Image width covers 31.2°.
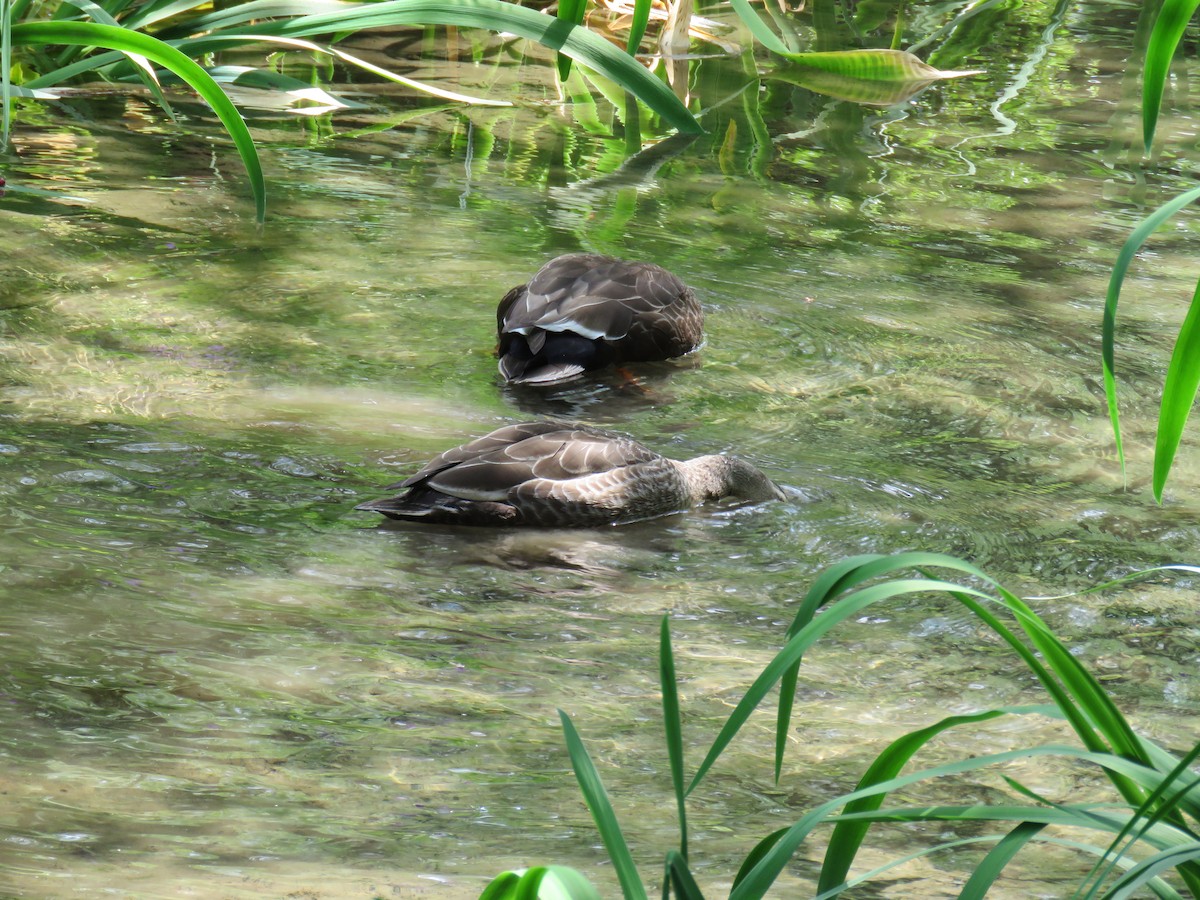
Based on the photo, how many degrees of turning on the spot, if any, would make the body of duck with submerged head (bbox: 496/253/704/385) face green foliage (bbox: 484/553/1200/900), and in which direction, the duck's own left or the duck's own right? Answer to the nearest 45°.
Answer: approximately 135° to the duck's own right

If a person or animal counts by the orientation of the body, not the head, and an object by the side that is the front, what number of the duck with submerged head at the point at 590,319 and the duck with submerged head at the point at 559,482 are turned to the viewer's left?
0

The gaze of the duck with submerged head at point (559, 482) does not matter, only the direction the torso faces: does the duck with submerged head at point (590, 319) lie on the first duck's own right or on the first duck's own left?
on the first duck's own left

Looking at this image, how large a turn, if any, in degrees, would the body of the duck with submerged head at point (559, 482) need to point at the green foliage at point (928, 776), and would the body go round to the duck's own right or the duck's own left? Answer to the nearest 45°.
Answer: approximately 90° to the duck's own right

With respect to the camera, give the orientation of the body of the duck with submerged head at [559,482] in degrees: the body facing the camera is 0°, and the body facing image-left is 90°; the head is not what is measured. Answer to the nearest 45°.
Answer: approximately 270°

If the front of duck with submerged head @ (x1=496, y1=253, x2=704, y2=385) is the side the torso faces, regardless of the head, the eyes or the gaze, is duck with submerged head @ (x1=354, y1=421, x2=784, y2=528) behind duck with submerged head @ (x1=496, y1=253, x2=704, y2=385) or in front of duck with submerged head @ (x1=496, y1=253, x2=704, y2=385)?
behind

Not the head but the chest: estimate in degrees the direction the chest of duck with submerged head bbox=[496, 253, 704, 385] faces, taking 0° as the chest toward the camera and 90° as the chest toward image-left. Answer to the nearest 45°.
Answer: approximately 225°
